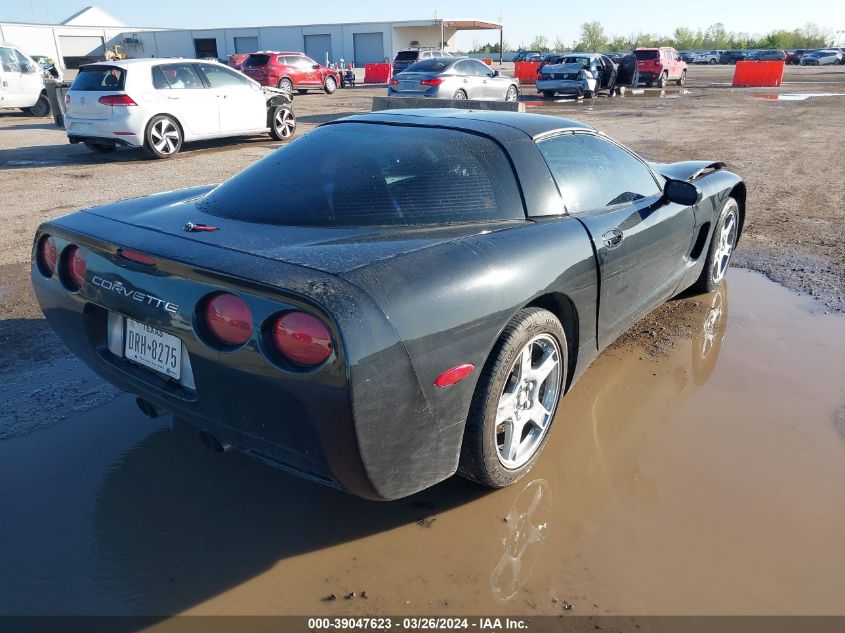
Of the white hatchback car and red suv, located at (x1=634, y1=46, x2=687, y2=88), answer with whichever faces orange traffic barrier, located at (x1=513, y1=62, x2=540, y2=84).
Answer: the white hatchback car

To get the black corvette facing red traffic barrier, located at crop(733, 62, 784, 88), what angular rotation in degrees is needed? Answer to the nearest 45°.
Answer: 0° — it already faces it

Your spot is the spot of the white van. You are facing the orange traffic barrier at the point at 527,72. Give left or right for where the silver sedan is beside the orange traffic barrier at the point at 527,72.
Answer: right

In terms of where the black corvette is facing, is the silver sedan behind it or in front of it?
in front

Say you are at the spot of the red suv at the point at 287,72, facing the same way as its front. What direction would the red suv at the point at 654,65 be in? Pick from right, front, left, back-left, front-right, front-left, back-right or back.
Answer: front-right

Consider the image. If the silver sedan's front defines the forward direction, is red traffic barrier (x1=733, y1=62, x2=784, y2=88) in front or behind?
in front
